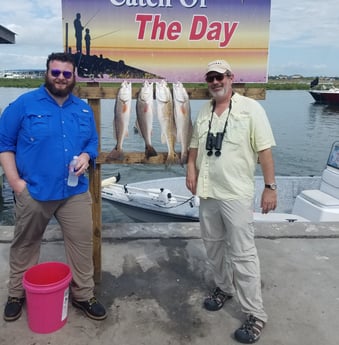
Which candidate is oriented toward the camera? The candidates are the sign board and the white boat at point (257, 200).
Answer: the sign board

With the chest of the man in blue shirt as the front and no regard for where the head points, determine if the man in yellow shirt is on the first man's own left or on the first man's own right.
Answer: on the first man's own left

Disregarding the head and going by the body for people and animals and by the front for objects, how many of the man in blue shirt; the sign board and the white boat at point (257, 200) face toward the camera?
2

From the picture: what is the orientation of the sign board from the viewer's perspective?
toward the camera

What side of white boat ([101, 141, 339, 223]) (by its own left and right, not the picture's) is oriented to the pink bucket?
left

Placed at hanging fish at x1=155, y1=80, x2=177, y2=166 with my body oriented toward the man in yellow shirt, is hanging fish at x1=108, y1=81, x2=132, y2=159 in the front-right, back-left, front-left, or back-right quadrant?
back-right

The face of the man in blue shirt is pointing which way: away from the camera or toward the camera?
toward the camera

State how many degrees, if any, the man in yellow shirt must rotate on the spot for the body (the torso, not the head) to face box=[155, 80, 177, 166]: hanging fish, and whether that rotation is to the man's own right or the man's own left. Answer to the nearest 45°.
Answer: approximately 90° to the man's own right

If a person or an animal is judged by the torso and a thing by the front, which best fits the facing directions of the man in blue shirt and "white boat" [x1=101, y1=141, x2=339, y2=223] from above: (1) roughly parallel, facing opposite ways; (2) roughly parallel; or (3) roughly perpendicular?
roughly perpendicular

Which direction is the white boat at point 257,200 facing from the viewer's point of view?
to the viewer's left

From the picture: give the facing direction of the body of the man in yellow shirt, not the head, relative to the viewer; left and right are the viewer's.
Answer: facing the viewer and to the left of the viewer
